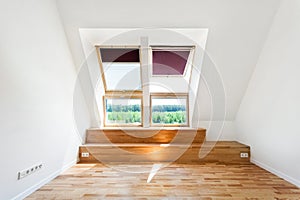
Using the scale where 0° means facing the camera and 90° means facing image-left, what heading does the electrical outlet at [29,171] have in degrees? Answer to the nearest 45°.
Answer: approximately 315°

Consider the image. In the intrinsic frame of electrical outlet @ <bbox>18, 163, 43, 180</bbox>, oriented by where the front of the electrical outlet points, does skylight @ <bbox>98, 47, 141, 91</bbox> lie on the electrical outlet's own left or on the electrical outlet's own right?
on the electrical outlet's own left

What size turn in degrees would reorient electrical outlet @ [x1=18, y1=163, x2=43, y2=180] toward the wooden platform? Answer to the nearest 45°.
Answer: approximately 45° to its left
